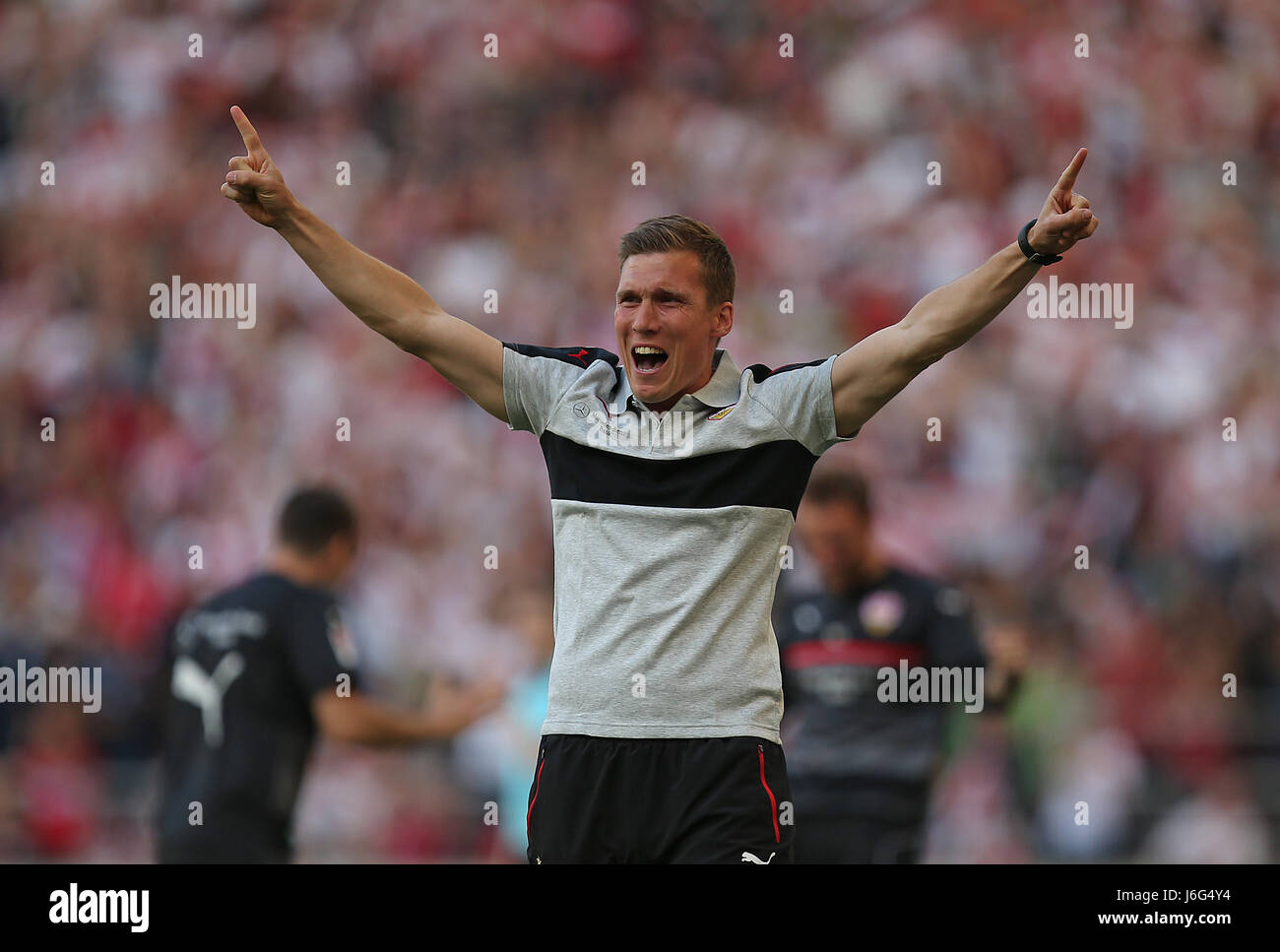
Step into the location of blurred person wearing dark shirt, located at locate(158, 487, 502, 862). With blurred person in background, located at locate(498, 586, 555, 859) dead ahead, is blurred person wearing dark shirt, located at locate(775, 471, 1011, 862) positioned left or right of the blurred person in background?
right

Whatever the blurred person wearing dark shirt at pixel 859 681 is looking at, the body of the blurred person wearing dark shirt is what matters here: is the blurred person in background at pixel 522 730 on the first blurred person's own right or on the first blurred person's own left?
on the first blurred person's own right

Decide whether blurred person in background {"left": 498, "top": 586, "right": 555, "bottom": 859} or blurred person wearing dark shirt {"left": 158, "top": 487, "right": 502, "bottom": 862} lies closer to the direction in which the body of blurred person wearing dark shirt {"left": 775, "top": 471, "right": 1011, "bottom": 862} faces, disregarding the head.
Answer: the blurred person wearing dark shirt

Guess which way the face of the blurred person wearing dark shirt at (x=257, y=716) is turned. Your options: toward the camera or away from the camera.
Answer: away from the camera

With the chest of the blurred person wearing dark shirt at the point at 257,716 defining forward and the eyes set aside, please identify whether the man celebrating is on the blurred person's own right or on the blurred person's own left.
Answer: on the blurred person's own right

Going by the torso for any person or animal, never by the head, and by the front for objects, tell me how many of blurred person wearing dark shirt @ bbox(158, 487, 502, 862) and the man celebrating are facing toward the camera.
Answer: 1

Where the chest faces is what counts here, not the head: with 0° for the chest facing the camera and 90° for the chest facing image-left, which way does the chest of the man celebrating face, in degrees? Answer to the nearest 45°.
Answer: approximately 0°

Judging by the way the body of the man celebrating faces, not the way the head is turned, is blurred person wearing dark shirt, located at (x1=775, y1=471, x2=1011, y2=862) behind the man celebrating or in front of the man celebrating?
behind

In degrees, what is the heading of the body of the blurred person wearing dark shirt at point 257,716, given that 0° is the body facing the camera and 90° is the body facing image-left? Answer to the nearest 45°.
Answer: approximately 225°

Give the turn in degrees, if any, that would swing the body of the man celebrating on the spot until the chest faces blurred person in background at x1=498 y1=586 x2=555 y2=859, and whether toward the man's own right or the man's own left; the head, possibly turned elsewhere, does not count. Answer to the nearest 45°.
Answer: approximately 180°

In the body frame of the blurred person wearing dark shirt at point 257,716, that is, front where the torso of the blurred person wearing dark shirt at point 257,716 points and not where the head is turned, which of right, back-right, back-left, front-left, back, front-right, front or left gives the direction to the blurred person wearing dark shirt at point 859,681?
front-right
